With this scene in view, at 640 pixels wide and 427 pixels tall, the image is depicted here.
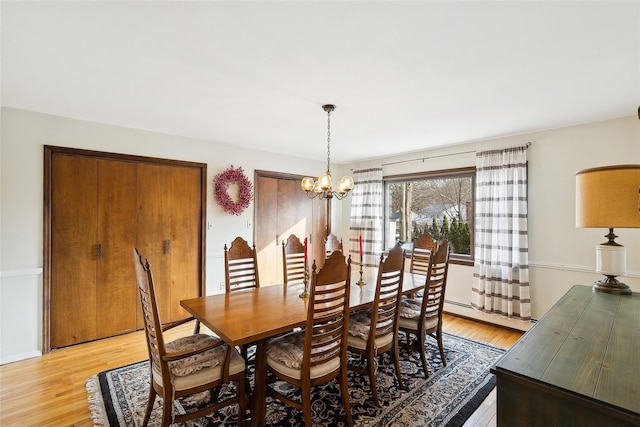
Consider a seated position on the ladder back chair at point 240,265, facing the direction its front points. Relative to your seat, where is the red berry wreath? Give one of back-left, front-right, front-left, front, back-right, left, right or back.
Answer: back-left

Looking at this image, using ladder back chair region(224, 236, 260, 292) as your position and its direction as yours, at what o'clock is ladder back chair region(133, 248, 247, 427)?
ladder back chair region(133, 248, 247, 427) is roughly at 2 o'clock from ladder back chair region(224, 236, 260, 292).

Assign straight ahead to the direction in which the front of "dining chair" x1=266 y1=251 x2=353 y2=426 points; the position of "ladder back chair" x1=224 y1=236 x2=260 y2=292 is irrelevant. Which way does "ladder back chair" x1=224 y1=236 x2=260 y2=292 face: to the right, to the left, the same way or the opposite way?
the opposite way

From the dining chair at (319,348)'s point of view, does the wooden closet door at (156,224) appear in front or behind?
in front

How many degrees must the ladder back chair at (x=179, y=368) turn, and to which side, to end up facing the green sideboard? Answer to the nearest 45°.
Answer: approximately 90° to its right

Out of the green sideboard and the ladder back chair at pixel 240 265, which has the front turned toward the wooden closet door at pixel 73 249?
the green sideboard

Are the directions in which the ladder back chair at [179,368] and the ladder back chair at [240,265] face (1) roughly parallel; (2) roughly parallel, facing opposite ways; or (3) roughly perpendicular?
roughly perpendicular

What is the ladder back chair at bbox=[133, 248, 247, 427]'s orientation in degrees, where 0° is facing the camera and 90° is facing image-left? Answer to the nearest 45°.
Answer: approximately 225°

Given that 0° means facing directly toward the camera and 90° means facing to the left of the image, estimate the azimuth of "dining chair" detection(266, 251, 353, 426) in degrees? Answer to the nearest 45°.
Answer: approximately 135°

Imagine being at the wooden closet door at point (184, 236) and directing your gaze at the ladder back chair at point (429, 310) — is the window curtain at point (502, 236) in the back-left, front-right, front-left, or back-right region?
front-left

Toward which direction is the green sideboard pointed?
to the viewer's left

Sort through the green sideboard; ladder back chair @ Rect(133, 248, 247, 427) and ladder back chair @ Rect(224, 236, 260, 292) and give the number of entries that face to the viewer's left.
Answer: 1

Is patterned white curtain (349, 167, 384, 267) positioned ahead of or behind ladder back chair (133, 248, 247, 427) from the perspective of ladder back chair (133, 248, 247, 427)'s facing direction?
ahead

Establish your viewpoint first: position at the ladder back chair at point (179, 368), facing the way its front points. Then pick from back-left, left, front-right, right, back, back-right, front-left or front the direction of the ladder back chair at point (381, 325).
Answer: front-right

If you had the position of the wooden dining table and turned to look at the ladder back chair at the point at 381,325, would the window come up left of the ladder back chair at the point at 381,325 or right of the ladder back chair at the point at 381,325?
left

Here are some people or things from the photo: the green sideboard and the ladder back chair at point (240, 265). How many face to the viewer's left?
1

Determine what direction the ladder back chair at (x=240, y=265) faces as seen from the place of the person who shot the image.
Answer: facing the viewer and to the right of the viewer

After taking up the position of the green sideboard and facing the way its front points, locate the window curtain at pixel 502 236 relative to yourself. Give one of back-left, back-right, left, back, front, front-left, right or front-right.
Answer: right
